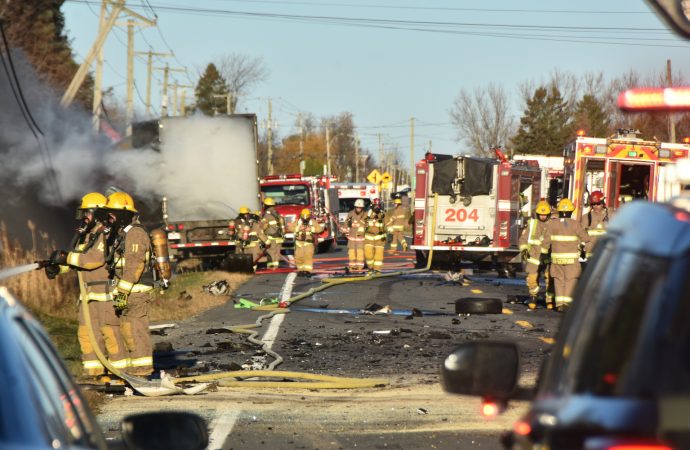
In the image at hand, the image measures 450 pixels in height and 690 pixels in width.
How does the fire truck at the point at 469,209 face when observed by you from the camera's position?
facing away from the viewer

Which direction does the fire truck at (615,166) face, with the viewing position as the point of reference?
facing away from the viewer

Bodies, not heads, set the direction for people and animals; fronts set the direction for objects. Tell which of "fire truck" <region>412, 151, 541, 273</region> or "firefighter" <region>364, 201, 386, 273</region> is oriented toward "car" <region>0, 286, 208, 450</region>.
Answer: the firefighter

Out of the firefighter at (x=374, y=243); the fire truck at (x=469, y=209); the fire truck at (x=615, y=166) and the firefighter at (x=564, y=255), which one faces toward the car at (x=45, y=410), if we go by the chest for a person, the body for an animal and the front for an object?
the firefighter at (x=374, y=243)

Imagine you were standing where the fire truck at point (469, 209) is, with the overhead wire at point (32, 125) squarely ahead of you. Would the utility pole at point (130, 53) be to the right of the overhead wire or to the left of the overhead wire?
right

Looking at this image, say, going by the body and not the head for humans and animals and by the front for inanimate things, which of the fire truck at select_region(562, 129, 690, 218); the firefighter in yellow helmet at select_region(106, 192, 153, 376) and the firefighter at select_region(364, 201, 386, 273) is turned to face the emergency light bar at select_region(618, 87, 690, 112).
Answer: the firefighter

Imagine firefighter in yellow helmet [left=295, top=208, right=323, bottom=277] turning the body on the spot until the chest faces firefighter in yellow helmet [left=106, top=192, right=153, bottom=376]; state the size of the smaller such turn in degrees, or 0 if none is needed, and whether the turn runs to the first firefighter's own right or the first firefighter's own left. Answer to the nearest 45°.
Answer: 0° — they already face them

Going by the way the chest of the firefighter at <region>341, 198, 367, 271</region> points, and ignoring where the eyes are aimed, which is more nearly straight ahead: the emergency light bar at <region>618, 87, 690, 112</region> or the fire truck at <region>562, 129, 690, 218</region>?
the emergency light bar

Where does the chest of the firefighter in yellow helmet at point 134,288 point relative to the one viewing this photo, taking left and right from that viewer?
facing to the left of the viewer

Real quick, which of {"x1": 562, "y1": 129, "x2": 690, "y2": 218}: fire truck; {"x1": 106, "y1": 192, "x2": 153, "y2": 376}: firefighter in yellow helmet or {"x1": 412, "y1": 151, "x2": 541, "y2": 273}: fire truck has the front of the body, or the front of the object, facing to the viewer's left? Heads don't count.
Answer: the firefighter in yellow helmet

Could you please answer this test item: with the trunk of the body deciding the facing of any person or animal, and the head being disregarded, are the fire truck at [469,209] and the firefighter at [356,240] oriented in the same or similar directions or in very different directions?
very different directions
